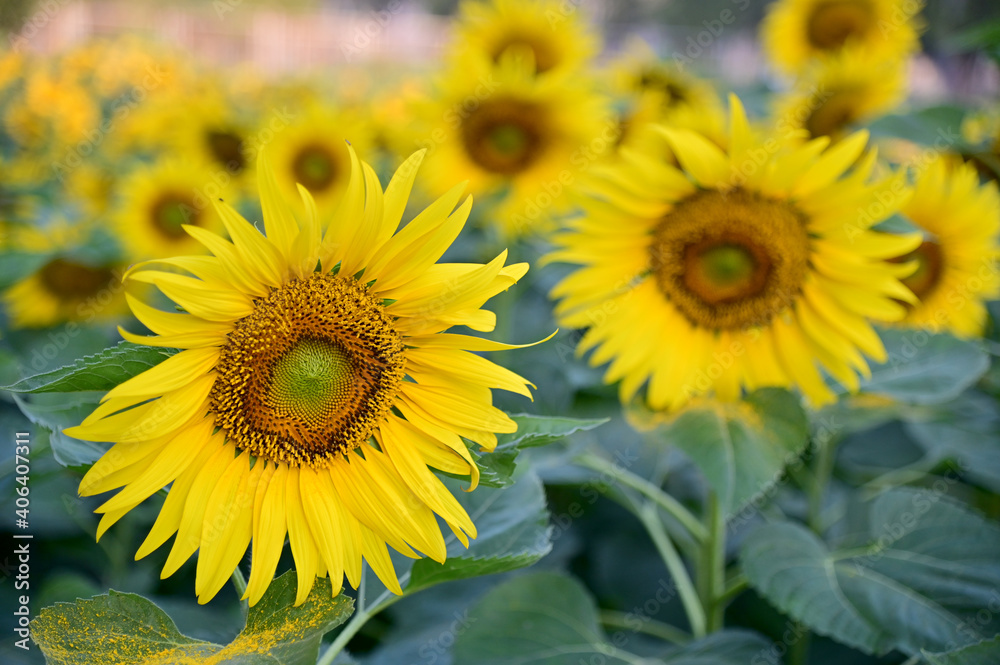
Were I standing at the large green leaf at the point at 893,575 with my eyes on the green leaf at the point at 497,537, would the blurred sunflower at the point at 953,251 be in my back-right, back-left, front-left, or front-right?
back-right

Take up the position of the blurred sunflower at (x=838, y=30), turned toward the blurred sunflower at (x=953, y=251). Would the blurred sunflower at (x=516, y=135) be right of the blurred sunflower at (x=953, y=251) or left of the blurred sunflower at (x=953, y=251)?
right

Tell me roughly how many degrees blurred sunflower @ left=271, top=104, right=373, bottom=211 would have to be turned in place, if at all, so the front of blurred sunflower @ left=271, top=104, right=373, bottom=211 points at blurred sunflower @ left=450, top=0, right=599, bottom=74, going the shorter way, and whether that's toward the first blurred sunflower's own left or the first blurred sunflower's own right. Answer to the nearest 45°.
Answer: approximately 90° to the first blurred sunflower's own left

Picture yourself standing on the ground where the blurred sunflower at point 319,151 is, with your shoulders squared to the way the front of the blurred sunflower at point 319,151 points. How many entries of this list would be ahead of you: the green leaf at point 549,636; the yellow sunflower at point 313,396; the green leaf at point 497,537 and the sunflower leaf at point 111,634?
4

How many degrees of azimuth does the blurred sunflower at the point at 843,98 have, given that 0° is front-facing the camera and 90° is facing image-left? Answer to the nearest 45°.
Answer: approximately 0°

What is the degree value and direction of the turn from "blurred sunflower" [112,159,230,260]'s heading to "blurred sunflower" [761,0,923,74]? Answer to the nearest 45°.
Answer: approximately 90° to its left

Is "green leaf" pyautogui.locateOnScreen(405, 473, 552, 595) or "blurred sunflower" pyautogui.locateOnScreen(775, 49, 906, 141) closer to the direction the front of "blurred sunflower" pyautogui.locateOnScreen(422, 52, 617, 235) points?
the green leaf

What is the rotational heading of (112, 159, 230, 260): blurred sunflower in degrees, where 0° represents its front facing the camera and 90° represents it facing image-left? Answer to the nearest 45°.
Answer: approximately 0°
